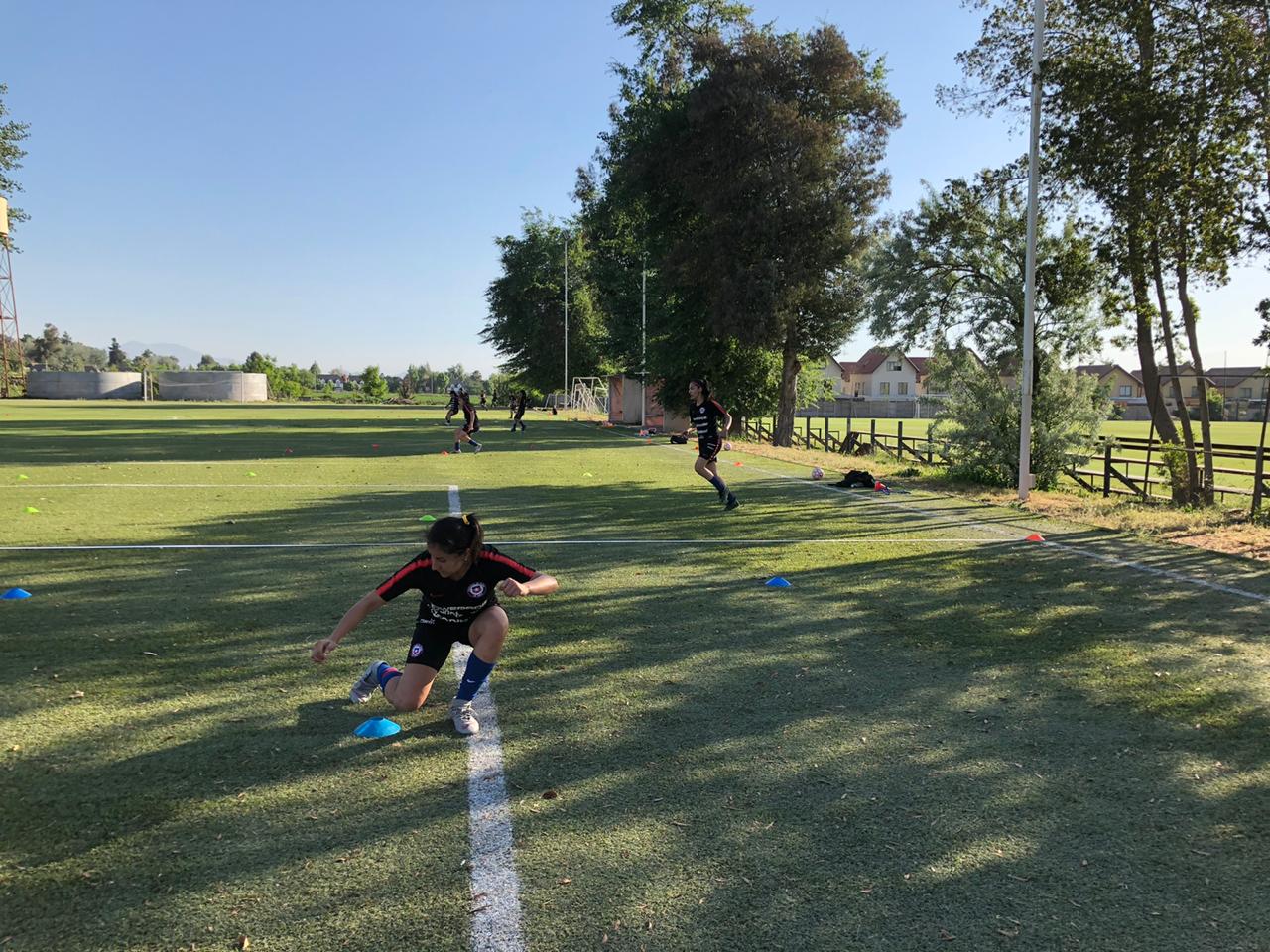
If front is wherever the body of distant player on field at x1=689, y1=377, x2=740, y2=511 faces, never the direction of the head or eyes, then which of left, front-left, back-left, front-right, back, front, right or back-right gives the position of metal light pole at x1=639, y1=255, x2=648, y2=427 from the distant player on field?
back-right

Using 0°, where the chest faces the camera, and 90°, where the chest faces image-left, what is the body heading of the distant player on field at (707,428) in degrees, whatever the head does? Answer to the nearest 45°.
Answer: approximately 45°

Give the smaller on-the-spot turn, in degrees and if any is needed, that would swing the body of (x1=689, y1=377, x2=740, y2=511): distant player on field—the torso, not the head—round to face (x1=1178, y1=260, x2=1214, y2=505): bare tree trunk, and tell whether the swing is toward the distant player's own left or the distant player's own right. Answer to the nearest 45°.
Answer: approximately 135° to the distant player's own left

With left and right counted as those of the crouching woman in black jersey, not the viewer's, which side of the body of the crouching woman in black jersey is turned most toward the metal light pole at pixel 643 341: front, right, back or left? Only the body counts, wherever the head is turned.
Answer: back

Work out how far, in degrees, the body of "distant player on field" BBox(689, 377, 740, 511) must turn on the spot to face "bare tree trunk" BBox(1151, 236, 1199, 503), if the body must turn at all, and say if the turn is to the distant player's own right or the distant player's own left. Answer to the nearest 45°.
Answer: approximately 135° to the distant player's own left

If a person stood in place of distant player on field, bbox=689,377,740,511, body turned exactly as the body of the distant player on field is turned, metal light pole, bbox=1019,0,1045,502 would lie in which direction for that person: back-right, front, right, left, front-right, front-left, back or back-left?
back-left

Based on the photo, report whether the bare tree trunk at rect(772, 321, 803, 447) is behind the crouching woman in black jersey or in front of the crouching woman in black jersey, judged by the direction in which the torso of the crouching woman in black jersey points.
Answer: behind

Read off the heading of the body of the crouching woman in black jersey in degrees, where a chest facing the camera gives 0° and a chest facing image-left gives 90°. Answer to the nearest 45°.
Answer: approximately 0°

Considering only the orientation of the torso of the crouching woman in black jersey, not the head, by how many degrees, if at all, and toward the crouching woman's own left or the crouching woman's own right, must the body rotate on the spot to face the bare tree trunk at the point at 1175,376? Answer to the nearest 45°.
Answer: approximately 135° to the crouching woman's own left

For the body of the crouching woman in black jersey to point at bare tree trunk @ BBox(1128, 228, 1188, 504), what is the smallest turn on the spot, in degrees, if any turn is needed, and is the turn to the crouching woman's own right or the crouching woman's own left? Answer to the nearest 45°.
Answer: approximately 135° to the crouching woman's own left

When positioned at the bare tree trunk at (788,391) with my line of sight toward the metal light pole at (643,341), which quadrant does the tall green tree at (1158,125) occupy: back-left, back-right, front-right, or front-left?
back-left

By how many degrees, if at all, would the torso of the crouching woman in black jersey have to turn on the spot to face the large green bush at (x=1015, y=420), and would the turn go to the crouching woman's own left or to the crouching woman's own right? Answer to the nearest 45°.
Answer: approximately 135° to the crouching woman's own left
